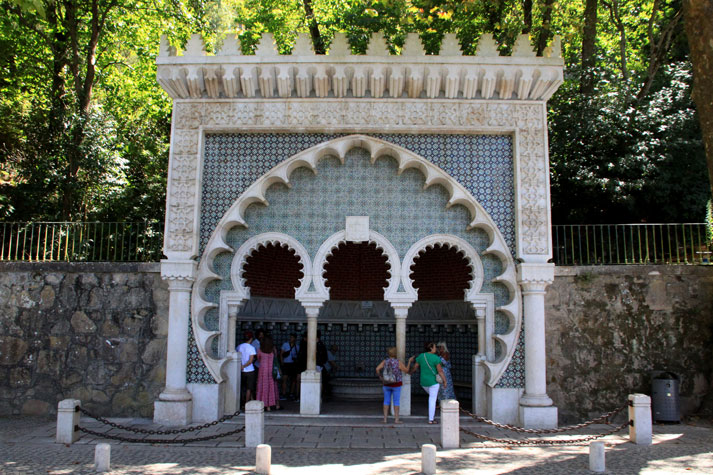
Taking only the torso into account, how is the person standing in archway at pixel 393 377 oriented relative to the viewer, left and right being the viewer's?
facing away from the viewer

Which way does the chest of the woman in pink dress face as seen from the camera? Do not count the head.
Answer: away from the camera

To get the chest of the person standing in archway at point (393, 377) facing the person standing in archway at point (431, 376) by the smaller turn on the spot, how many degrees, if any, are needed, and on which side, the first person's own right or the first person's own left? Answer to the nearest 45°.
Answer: approximately 90° to the first person's own right

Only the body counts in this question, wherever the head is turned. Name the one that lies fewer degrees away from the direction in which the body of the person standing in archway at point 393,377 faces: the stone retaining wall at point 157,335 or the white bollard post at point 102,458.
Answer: the stone retaining wall

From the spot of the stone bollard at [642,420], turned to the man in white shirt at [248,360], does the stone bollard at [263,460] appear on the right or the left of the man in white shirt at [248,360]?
left

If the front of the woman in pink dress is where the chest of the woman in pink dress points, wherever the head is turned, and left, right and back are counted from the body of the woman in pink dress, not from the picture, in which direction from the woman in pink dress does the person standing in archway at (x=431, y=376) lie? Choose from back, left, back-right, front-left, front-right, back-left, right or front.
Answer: back-right

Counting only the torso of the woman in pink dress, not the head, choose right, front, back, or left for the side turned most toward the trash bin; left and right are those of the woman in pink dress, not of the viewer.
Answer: right

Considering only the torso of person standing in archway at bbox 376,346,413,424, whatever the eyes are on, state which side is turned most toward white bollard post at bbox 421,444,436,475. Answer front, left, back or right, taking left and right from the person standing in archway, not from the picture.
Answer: back

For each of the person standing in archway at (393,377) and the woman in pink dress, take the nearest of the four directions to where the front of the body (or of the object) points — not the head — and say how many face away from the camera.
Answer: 2
